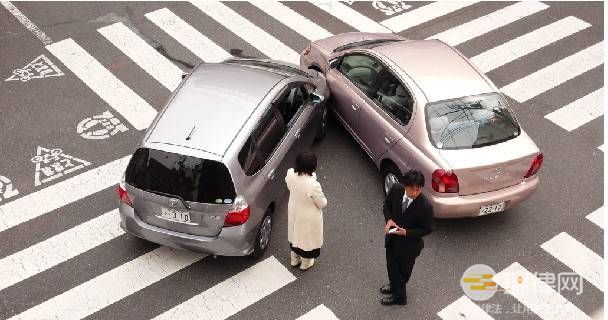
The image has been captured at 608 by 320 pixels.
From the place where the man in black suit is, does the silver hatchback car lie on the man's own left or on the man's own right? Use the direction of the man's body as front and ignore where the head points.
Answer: on the man's own right

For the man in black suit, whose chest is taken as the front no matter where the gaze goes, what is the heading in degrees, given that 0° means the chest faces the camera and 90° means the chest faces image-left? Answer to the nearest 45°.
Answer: approximately 45°

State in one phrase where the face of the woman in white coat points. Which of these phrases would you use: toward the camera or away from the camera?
away from the camera

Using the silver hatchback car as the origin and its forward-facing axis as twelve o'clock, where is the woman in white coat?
The woman in white coat is roughly at 3 o'clock from the silver hatchback car.

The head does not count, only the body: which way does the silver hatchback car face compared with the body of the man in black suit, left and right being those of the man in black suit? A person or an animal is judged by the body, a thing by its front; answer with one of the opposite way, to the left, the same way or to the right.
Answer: the opposite way

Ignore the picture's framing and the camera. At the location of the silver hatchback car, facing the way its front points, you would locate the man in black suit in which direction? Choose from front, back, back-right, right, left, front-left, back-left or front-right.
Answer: right

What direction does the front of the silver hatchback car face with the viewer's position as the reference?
facing away from the viewer and to the right of the viewer

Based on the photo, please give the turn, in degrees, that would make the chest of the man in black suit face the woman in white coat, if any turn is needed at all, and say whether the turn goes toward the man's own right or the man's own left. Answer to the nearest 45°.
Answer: approximately 45° to the man's own right
